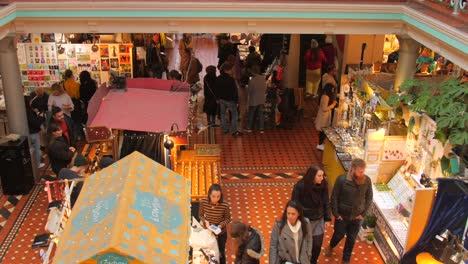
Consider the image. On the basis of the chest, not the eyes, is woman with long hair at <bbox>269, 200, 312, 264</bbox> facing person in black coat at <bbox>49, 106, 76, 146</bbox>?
no

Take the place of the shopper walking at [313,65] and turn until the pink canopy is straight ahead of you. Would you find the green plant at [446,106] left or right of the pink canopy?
left

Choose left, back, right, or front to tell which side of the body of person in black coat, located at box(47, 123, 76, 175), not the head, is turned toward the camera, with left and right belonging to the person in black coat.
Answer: right

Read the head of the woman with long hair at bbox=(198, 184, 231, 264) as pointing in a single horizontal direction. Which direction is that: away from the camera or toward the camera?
toward the camera

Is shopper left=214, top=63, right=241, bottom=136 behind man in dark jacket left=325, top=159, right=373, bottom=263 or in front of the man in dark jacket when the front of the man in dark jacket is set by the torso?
behind

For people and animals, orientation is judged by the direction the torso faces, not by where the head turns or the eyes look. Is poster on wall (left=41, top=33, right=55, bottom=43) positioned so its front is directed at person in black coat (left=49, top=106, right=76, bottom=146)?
yes

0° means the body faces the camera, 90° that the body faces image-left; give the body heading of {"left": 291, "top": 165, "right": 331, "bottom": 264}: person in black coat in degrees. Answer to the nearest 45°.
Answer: approximately 315°

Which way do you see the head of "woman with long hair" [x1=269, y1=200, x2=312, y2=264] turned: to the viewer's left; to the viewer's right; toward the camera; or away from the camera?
toward the camera

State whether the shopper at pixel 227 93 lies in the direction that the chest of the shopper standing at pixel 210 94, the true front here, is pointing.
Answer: no

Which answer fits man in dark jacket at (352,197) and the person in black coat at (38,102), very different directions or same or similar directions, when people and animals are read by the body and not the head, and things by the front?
very different directions

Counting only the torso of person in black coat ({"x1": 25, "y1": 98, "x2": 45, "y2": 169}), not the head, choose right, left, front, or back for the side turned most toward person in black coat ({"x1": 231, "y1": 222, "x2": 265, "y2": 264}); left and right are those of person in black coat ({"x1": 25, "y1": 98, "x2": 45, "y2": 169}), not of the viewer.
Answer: right

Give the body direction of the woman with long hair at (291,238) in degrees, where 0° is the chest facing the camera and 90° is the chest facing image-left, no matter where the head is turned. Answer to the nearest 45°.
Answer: approximately 0°
